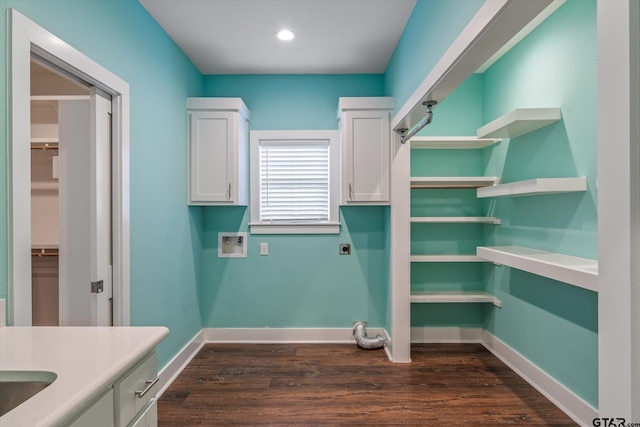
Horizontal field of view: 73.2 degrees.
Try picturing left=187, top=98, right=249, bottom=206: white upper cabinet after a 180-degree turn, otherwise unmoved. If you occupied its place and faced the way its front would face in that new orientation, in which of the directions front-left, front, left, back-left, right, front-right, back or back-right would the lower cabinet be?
back

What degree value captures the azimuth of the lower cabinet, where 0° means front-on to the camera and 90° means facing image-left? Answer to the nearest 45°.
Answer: approximately 315°

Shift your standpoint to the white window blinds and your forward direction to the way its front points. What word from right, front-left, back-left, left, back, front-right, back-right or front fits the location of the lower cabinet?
front

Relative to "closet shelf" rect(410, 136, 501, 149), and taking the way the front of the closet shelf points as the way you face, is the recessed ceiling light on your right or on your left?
on your right

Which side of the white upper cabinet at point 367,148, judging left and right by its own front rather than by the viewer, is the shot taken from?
front

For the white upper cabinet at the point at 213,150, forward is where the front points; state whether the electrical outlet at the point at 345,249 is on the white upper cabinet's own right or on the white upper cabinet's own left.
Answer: on the white upper cabinet's own left

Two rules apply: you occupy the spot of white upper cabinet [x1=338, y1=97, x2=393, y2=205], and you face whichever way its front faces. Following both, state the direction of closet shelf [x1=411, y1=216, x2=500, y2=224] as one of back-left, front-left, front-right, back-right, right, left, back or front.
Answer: left

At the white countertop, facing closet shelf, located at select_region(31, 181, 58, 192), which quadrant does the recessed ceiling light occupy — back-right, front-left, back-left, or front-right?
front-right

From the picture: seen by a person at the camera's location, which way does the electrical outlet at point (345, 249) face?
facing the viewer

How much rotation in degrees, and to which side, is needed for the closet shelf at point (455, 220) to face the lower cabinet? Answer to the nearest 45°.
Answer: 0° — it already faces it
